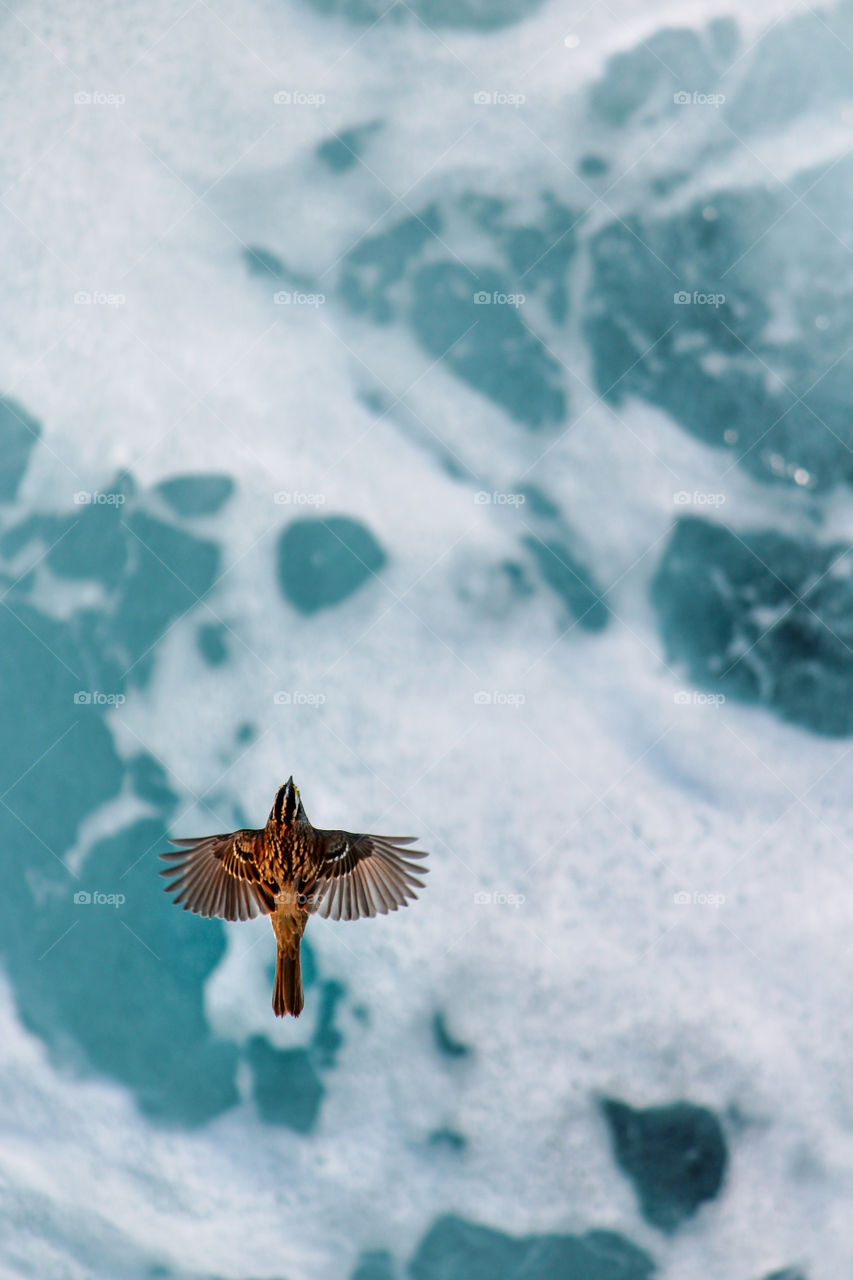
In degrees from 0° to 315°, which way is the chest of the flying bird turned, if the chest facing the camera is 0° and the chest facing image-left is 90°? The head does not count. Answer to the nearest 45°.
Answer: approximately 180°
